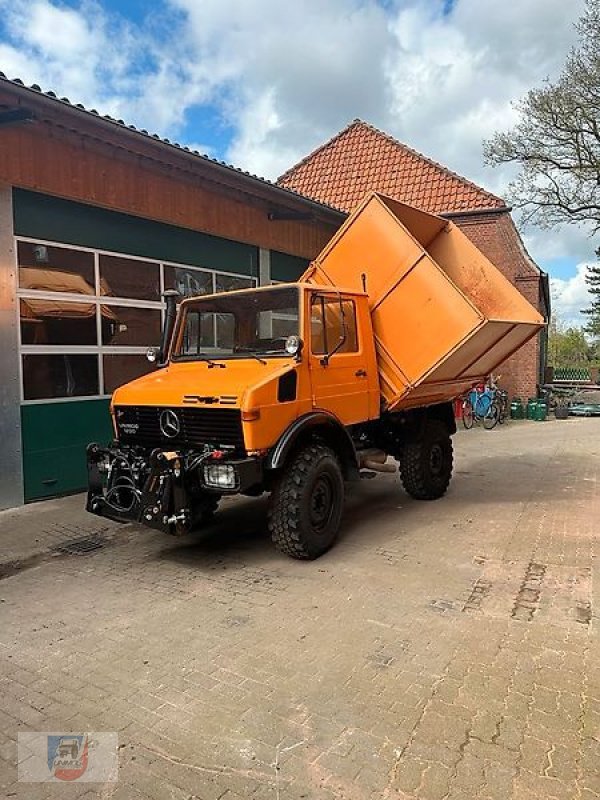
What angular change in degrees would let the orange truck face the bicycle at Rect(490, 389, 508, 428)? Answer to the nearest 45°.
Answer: approximately 180°

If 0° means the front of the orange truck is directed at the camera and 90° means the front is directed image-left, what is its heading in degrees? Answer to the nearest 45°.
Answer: approximately 45°

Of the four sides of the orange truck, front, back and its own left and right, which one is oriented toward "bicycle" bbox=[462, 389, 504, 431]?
back

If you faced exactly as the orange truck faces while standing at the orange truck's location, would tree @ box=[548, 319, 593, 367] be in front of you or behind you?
behind
